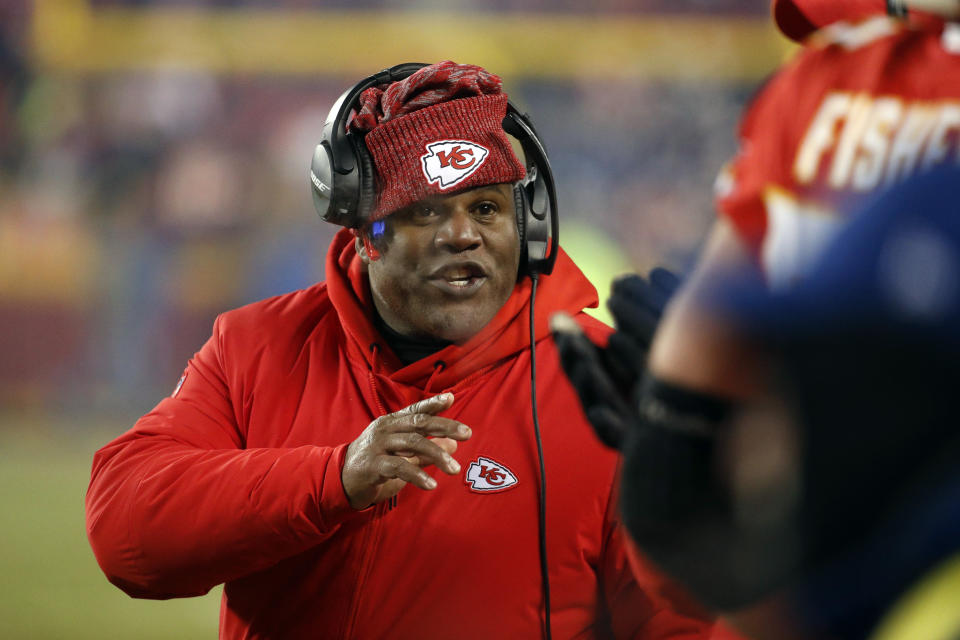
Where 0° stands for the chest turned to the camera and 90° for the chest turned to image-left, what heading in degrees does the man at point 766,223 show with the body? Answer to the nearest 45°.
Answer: approximately 180°
